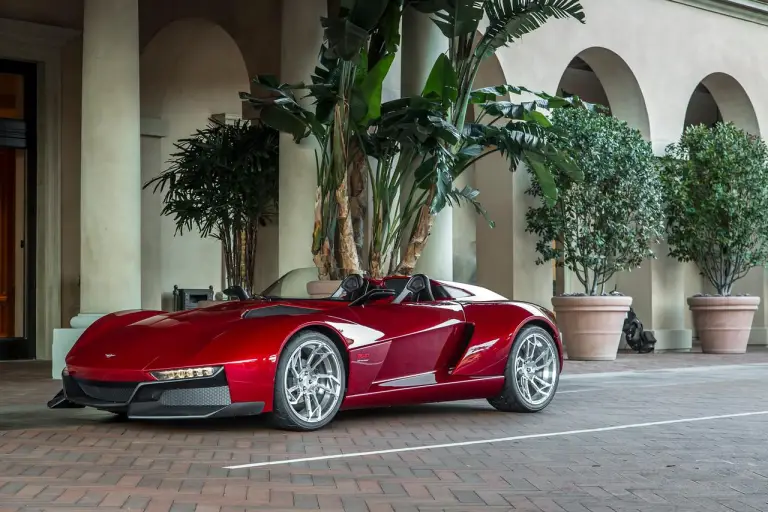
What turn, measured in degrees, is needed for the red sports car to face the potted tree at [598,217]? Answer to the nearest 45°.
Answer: approximately 180°

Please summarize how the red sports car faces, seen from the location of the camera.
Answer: facing the viewer and to the left of the viewer

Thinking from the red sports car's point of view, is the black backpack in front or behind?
behind

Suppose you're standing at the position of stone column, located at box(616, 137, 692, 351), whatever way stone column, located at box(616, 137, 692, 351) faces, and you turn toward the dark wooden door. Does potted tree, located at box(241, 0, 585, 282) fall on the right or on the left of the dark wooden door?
left

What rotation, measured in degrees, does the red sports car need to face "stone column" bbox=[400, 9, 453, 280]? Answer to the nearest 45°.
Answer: approximately 135° to its right

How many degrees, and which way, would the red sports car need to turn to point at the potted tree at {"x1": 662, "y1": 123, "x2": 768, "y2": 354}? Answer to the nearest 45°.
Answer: approximately 180°

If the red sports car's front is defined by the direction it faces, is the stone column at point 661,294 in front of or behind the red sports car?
behind
